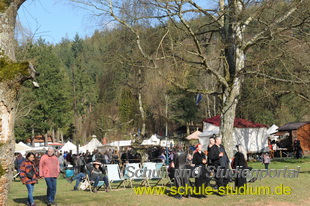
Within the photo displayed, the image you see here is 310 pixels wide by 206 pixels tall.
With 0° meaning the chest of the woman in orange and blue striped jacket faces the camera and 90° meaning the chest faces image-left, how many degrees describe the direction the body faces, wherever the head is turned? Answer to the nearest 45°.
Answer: approximately 315°

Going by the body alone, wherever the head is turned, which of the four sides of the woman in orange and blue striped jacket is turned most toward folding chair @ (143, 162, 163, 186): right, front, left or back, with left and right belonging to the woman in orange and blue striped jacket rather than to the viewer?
left

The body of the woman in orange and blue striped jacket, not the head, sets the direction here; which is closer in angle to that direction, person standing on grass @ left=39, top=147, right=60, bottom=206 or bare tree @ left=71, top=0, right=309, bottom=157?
the person standing on grass

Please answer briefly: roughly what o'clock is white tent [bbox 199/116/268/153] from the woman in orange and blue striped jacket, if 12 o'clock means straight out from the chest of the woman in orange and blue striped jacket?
The white tent is roughly at 9 o'clock from the woman in orange and blue striped jacket.

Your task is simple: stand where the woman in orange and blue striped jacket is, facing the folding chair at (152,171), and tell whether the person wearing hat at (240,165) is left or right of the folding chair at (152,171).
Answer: right

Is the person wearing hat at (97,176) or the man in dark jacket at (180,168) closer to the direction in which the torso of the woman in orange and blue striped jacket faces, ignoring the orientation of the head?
the man in dark jacket

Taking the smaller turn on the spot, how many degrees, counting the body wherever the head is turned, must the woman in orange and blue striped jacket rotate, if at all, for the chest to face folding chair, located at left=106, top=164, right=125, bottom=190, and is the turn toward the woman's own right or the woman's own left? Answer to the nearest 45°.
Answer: approximately 90° to the woman's own left

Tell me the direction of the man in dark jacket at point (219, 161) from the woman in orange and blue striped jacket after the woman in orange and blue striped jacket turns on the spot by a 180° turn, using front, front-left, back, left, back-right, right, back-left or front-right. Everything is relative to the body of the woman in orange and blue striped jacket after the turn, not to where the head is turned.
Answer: back-right

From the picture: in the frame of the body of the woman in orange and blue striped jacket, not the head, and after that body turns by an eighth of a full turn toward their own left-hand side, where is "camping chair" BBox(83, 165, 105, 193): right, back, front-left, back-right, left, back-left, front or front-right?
front-left

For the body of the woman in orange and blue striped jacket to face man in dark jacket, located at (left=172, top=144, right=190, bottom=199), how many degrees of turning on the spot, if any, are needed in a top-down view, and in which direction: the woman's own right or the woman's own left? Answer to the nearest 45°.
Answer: approximately 45° to the woman's own left

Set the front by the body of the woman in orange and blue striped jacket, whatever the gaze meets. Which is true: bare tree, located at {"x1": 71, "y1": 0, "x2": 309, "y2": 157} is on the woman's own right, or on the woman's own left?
on the woman's own left
